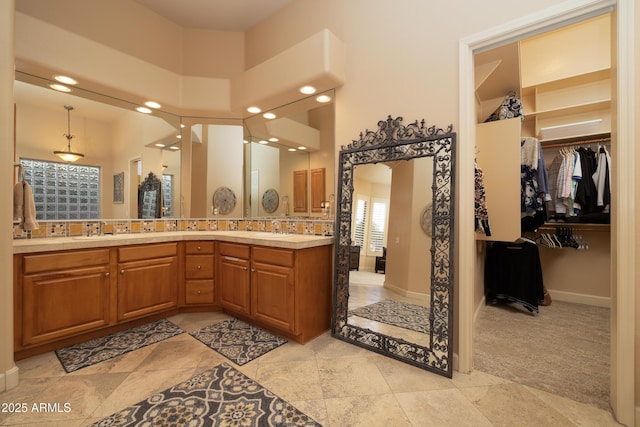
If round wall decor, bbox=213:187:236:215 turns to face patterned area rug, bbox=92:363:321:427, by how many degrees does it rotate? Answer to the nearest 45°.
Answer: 0° — it already faces it

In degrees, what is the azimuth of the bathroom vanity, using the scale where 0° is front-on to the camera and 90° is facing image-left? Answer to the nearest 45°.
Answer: approximately 0°

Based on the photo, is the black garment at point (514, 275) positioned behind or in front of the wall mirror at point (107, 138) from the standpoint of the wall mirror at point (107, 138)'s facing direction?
in front

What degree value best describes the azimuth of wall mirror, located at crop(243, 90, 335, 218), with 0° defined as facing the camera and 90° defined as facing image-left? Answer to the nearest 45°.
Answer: approximately 45°

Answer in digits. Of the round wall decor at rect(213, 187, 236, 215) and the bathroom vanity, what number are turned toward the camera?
2

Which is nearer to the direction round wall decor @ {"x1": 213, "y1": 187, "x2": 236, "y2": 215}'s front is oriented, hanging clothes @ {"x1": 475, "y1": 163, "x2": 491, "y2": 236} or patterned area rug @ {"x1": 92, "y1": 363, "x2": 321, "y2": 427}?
the patterned area rug

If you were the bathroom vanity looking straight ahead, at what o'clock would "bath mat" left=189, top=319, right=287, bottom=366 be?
The bath mat is roughly at 10 o'clock from the bathroom vanity.

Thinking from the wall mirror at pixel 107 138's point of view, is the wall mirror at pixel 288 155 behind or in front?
in front

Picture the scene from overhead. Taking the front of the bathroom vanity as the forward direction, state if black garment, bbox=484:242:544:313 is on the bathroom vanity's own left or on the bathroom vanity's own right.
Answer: on the bathroom vanity's own left
